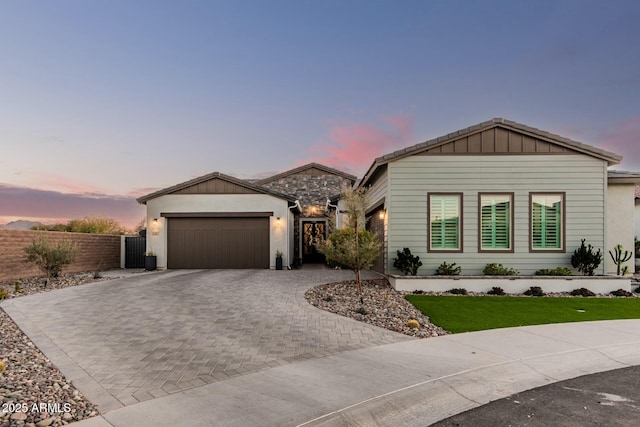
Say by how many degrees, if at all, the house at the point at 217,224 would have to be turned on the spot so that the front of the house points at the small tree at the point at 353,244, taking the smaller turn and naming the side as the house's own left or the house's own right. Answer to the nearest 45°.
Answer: approximately 45° to the house's own left

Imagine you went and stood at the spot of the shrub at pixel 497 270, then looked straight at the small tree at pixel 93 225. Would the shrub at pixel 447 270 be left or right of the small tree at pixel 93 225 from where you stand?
left

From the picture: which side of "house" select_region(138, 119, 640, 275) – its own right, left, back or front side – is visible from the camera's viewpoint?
front

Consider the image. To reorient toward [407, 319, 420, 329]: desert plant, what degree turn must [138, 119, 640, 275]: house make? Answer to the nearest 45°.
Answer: approximately 45° to its right

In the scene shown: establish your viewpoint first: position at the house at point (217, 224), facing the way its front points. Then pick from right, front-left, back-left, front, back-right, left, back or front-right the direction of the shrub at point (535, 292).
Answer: front-left

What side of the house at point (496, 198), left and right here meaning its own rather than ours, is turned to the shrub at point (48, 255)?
right

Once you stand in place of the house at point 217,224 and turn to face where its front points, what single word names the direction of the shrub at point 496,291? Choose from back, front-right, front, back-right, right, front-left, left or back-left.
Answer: front-left
